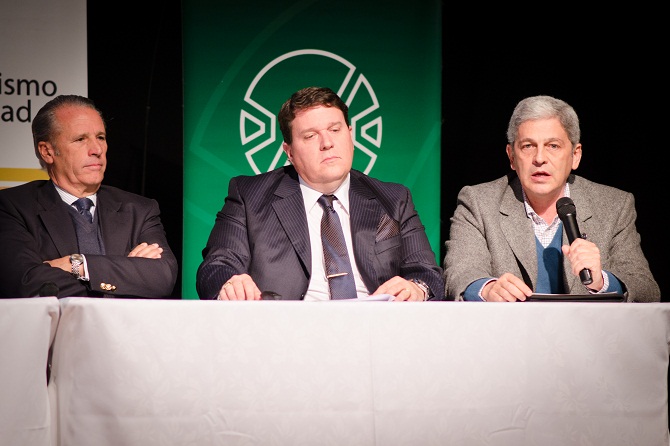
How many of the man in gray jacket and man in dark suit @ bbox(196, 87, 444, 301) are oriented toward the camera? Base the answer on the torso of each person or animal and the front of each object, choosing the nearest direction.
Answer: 2

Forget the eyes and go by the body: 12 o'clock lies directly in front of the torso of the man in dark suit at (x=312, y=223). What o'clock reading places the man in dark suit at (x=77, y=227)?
the man in dark suit at (x=77, y=227) is roughly at 3 o'clock from the man in dark suit at (x=312, y=223).

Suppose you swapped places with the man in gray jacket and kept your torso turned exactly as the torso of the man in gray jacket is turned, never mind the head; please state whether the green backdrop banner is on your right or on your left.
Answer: on your right

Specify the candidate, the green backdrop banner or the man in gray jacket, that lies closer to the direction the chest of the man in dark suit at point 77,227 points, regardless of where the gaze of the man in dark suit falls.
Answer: the man in gray jacket

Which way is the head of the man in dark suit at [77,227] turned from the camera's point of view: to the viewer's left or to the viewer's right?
to the viewer's right

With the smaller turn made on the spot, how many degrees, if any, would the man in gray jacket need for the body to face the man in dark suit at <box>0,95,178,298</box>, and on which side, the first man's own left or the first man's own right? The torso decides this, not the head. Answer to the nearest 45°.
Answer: approximately 90° to the first man's own right

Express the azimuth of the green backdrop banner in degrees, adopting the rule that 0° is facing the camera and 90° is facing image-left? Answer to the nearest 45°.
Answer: approximately 0°

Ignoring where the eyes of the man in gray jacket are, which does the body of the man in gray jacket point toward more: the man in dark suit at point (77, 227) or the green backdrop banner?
the man in dark suit

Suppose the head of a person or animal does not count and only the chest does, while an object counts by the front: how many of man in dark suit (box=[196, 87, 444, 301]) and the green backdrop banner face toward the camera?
2

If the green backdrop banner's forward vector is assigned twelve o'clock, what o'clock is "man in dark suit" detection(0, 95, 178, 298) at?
The man in dark suit is roughly at 2 o'clock from the green backdrop banner.

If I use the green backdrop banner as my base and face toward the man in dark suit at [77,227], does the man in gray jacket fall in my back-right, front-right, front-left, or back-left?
back-left
